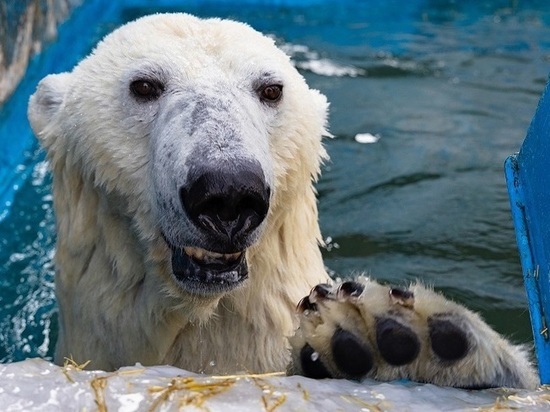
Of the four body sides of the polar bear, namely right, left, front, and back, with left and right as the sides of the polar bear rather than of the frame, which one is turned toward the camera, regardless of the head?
front

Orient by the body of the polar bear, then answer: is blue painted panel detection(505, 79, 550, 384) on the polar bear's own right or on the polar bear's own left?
on the polar bear's own left
